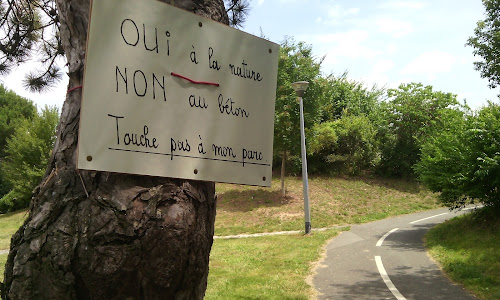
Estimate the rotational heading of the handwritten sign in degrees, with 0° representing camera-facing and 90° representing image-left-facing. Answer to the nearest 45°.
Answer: approximately 315°

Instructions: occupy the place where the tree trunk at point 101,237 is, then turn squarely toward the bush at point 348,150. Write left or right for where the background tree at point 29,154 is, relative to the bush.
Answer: left

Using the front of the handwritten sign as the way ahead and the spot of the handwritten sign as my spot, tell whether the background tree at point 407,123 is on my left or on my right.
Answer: on my left

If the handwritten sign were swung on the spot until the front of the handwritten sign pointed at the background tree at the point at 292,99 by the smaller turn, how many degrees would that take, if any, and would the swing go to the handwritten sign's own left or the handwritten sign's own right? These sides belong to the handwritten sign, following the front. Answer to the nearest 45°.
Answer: approximately 135° to the handwritten sign's own left

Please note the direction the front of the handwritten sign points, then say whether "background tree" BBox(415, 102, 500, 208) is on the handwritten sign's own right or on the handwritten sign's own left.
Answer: on the handwritten sign's own left

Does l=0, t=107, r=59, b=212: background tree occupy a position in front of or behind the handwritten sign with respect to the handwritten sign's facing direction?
behind

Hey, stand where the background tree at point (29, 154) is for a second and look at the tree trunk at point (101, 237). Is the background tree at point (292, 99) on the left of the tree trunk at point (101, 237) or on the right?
left
